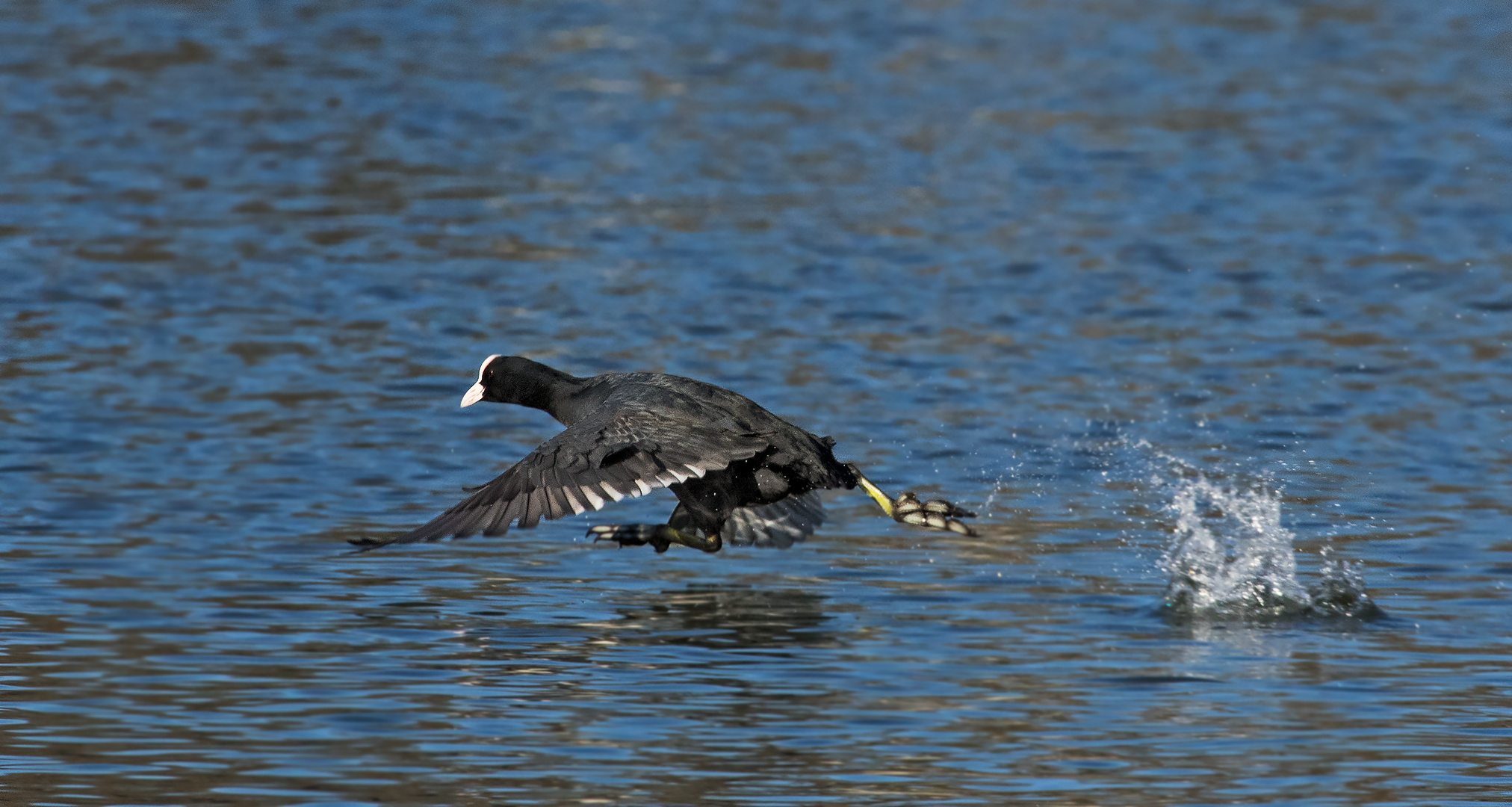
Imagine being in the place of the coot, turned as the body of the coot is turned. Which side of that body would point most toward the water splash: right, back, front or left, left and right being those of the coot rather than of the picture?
back

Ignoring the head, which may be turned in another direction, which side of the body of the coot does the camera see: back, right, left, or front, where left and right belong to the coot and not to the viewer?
left
